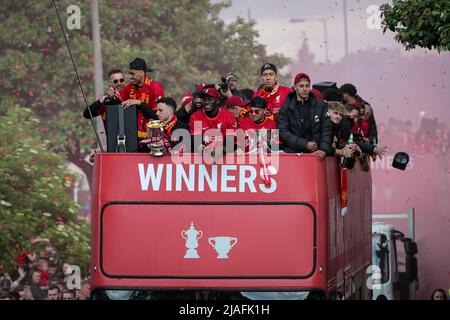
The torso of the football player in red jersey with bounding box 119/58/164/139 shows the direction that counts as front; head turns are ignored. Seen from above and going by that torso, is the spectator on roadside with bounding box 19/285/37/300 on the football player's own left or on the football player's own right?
on the football player's own right

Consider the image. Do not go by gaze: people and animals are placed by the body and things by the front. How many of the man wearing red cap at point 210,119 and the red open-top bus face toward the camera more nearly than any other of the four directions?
2

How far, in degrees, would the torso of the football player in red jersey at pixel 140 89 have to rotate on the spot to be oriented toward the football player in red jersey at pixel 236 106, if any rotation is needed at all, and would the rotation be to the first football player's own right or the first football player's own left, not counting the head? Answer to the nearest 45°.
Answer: approximately 135° to the first football player's own left

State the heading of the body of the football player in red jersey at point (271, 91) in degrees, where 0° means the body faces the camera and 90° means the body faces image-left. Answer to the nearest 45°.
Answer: approximately 0°
